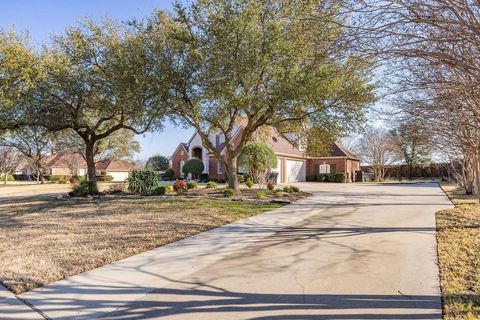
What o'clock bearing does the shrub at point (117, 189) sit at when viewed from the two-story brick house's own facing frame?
The shrub is roughly at 1 o'clock from the two-story brick house.

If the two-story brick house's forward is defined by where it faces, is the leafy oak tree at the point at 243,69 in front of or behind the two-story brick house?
in front

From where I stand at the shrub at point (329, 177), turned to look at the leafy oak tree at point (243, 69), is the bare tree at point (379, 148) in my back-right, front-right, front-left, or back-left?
back-left

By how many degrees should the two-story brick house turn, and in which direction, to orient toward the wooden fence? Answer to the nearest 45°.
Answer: approximately 135° to its left

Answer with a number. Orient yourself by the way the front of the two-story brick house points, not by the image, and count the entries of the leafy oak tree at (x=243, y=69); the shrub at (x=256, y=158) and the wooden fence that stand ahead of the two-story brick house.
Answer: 2

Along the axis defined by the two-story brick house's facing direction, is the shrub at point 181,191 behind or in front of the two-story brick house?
in front

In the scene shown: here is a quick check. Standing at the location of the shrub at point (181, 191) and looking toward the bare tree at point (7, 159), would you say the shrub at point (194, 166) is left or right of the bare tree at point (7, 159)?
right

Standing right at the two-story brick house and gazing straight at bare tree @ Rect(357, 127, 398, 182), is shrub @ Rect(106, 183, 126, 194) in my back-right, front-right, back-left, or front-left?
back-right

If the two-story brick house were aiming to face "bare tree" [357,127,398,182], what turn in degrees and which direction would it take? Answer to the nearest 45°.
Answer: approximately 90° to its left

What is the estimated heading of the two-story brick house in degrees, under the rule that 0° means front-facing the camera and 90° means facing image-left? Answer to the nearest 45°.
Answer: approximately 0°

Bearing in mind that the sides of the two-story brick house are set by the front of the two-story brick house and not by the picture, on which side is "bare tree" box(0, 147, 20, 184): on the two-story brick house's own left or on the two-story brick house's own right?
on the two-story brick house's own right

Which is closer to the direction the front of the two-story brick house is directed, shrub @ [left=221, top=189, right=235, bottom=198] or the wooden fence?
the shrub

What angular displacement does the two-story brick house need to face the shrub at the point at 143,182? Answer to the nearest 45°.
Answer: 0° — it already faces it
